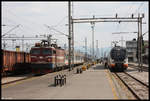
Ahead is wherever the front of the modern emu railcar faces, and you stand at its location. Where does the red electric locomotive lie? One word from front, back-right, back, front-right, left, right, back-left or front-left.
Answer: front-right

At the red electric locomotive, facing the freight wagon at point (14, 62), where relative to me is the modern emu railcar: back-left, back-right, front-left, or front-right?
back-right

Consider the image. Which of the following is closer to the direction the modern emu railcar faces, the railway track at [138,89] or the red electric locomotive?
the railway track

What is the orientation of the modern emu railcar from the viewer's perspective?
toward the camera

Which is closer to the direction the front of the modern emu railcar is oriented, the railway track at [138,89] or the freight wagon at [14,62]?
the railway track

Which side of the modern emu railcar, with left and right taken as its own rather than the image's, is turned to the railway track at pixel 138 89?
front
